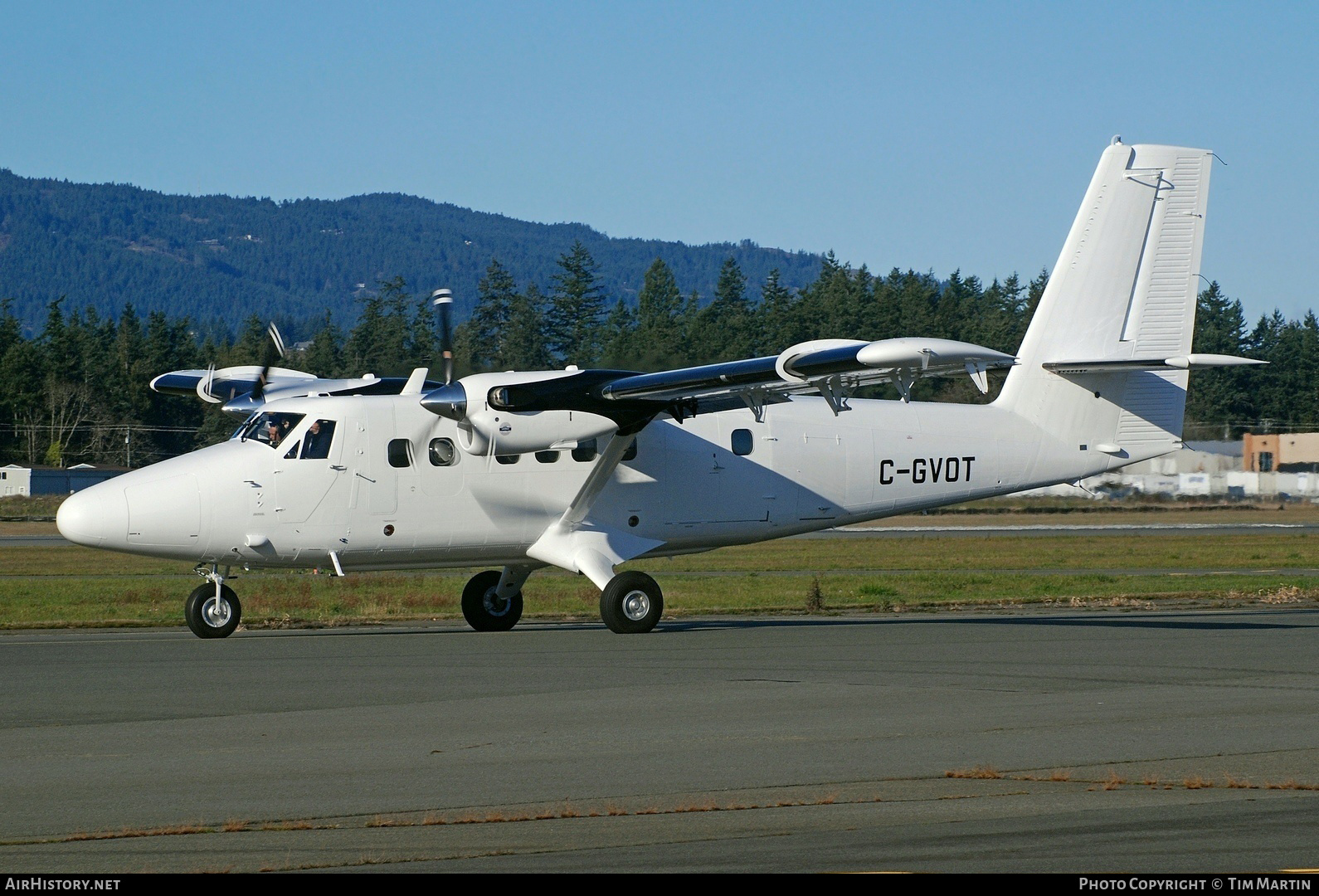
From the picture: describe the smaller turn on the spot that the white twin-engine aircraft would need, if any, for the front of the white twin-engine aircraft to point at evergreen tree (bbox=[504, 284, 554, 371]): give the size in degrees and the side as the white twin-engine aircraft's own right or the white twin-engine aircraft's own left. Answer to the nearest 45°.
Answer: approximately 135° to the white twin-engine aircraft's own right

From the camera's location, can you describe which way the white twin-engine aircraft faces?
facing the viewer and to the left of the viewer
